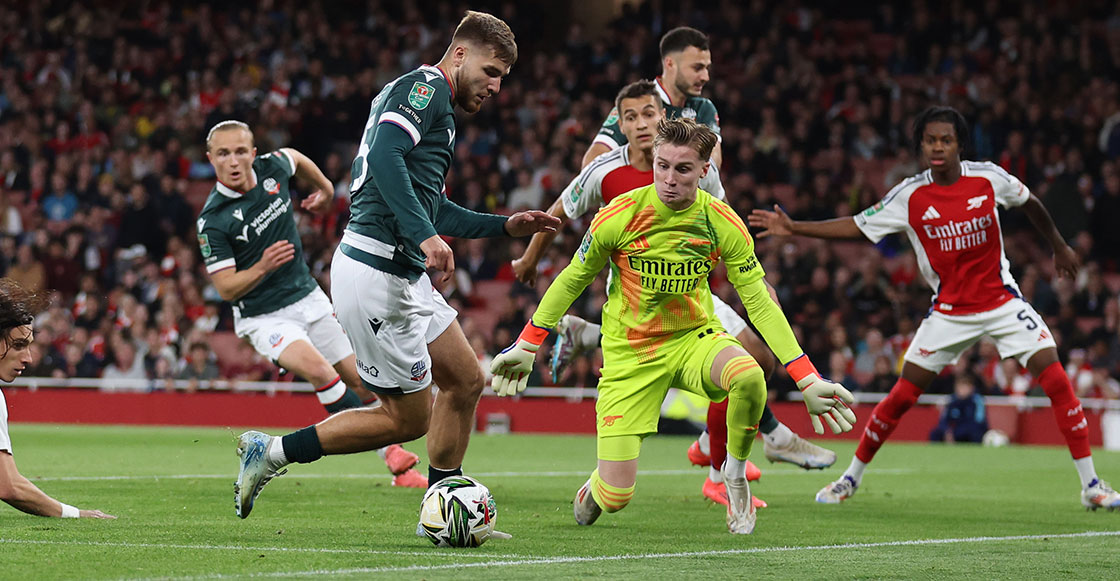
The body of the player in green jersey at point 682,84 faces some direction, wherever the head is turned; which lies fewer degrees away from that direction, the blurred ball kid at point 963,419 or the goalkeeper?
the goalkeeper

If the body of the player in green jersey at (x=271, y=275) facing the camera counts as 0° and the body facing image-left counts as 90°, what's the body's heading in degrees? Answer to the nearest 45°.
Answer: approximately 315°

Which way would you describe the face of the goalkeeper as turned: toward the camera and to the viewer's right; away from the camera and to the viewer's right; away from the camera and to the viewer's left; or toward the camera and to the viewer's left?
toward the camera and to the viewer's left

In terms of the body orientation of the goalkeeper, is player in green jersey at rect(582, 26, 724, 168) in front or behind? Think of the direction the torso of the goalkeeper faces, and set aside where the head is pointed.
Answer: behind

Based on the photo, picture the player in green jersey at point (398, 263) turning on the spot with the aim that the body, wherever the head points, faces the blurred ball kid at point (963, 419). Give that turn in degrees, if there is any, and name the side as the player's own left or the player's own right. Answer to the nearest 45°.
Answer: approximately 45° to the player's own left

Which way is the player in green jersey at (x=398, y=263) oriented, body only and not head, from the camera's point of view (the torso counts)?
to the viewer's right

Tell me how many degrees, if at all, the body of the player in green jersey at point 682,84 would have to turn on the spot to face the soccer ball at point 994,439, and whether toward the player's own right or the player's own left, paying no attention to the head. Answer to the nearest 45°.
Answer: approximately 90° to the player's own left

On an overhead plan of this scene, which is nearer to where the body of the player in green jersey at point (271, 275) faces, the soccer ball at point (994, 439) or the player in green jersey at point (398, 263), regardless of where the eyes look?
the player in green jersey

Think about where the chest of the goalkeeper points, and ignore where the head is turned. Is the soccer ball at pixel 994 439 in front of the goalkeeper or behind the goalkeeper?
behind

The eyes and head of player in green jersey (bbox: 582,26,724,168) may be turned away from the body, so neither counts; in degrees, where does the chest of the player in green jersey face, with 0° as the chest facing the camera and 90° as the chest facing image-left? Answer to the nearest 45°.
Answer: approximately 315°

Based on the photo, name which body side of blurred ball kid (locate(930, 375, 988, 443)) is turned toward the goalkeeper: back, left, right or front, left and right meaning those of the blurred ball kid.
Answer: front

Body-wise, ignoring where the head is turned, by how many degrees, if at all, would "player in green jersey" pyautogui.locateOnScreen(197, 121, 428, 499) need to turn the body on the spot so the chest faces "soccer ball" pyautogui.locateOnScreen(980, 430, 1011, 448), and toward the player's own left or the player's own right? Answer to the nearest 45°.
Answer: approximately 90° to the player's own left

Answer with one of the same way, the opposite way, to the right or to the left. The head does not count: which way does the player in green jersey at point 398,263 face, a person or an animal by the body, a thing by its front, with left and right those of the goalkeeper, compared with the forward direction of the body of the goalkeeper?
to the left

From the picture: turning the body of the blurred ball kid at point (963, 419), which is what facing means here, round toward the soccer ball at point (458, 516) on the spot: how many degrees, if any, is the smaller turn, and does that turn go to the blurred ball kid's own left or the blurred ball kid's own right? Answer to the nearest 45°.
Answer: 0° — they already face it
